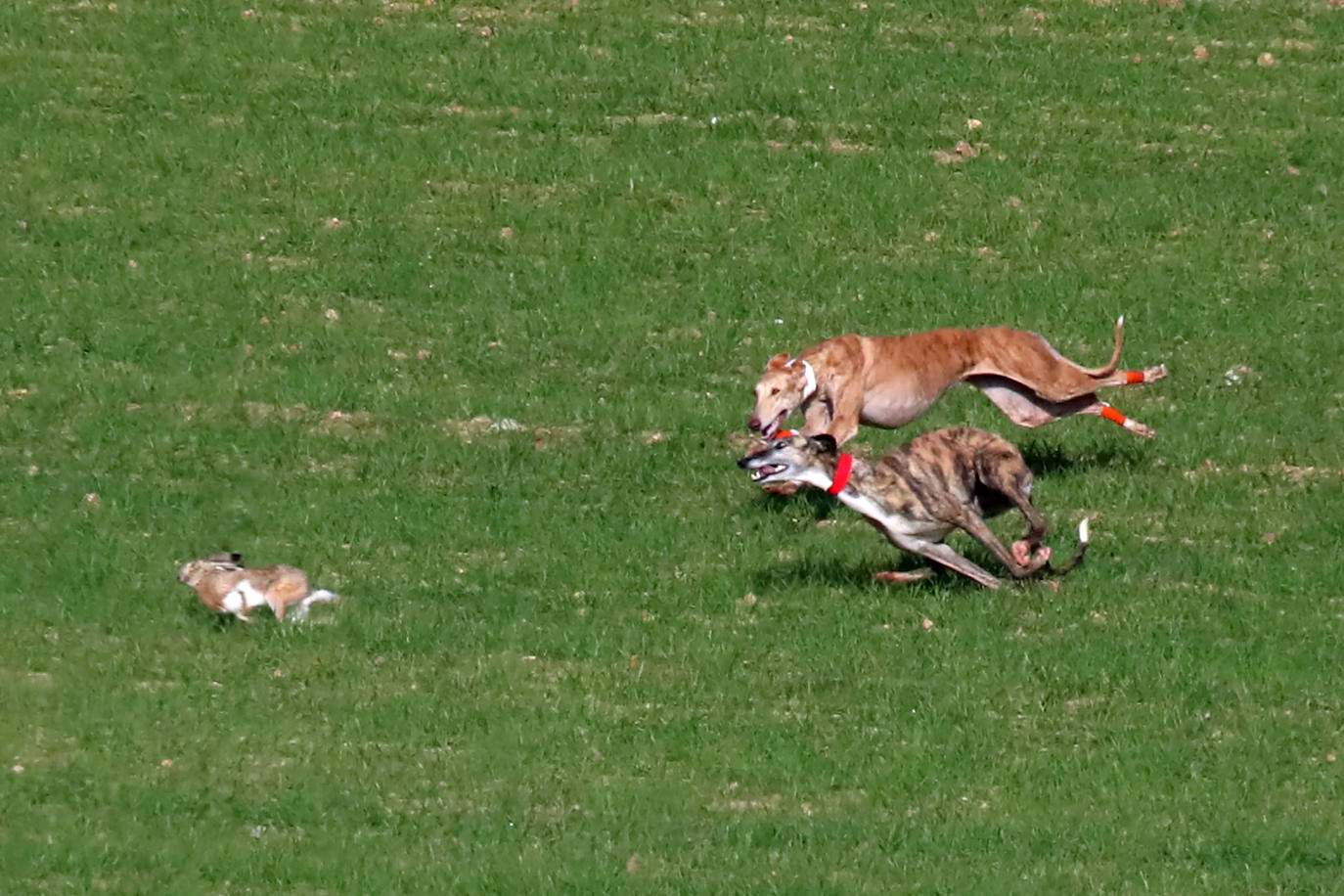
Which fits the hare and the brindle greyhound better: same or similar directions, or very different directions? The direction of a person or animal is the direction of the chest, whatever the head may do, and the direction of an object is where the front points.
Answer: same or similar directions

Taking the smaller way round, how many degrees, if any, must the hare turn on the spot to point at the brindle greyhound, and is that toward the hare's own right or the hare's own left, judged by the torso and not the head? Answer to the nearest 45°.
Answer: approximately 180°

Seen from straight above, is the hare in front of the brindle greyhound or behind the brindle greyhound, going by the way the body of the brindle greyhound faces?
in front

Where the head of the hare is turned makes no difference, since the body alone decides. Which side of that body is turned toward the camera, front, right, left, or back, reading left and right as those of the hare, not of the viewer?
left

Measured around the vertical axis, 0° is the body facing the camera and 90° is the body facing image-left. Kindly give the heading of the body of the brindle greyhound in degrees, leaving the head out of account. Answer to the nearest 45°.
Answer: approximately 90°

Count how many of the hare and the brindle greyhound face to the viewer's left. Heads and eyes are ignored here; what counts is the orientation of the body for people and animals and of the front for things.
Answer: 2
